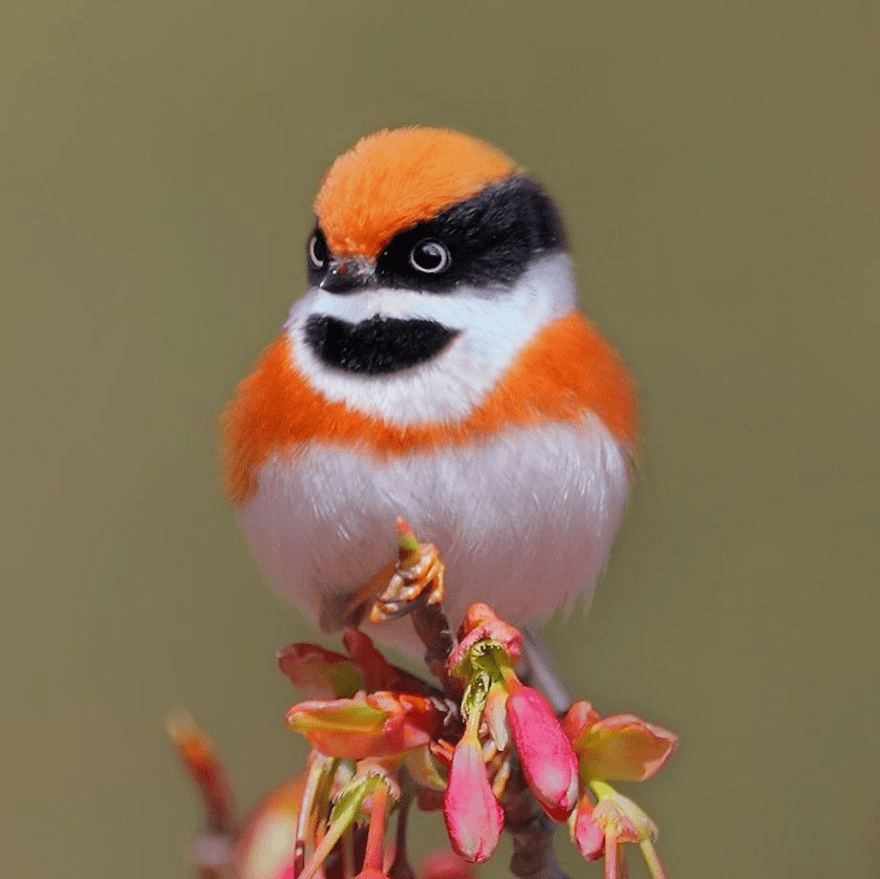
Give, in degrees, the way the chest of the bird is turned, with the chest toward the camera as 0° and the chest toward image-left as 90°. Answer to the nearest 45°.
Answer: approximately 45°

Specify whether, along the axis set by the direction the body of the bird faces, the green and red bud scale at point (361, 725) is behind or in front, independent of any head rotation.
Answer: in front

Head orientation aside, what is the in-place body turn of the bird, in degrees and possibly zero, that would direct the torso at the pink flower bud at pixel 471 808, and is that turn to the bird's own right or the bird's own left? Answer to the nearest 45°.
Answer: approximately 45° to the bird's own left

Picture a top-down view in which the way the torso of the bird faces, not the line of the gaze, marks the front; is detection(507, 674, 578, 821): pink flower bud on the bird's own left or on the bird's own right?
on the bird's own left

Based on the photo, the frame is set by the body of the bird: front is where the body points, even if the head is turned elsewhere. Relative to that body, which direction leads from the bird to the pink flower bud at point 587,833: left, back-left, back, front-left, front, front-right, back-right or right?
front-left

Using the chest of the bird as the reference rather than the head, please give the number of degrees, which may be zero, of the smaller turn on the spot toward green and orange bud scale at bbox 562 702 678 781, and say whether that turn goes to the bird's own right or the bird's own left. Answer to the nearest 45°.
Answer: approximately 45° to the bird's own left
